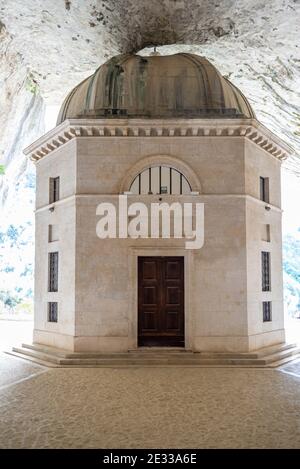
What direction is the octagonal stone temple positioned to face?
toward the camera
